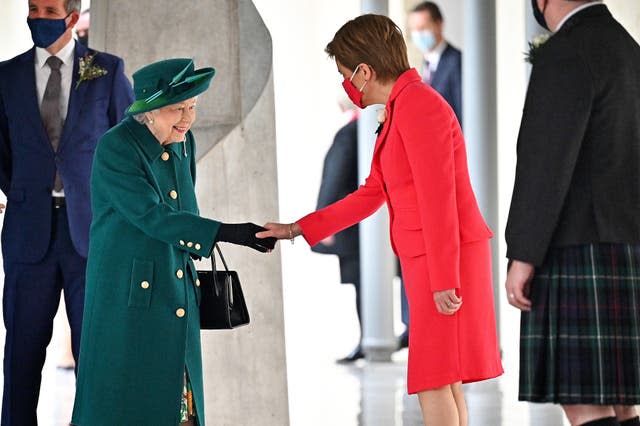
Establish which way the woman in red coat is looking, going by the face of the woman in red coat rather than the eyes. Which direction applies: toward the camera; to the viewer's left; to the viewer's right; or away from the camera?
to the viewer's left

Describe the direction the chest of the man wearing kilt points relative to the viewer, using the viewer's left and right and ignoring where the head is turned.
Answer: facing away from the viewer and to the left of the viewer

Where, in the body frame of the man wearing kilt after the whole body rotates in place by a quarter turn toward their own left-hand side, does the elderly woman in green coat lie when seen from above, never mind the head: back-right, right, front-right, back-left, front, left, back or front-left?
front-right

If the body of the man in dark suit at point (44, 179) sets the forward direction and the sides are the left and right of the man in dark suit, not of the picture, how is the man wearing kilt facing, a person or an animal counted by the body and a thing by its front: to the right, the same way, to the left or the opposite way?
the opposite way

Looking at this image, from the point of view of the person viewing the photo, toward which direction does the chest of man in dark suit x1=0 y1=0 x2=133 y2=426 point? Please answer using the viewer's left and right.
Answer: facing the viewer

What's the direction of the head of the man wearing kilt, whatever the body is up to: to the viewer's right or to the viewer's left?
to the viewer's left

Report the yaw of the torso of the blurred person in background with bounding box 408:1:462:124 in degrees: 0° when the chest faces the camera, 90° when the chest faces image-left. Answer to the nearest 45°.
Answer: approximately 45°

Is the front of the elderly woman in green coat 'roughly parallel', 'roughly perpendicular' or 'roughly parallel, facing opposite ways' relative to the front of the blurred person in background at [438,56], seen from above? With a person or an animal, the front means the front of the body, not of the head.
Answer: roughly perpendicular

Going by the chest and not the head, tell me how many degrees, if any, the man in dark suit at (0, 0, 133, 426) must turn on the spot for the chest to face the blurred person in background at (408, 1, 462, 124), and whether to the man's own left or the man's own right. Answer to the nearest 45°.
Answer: approximately 135° to the man's own left

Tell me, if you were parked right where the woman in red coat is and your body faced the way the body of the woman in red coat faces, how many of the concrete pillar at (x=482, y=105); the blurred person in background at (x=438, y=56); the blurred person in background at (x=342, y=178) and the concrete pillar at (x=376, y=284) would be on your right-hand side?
4

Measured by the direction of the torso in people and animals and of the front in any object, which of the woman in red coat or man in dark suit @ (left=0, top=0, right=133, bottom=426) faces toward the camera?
the man in dark suit

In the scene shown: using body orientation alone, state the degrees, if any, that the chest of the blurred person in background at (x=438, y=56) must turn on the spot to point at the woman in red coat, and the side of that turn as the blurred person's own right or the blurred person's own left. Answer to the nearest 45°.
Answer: approximately 45° to the blurred person's own left

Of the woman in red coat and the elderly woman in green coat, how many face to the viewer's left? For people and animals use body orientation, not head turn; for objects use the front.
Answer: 1

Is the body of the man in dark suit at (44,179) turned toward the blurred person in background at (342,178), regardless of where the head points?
no

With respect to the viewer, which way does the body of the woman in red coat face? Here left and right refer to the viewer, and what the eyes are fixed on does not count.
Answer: facing to the left of the viewer

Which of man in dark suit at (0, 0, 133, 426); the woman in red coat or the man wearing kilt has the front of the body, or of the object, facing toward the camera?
the man in dark suit

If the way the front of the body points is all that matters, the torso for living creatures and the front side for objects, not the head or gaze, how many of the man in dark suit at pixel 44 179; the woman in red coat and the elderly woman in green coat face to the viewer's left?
1

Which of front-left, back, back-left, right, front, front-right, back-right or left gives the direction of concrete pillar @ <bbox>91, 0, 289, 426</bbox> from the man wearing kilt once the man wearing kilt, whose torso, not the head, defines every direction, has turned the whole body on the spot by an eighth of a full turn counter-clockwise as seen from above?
front-right
